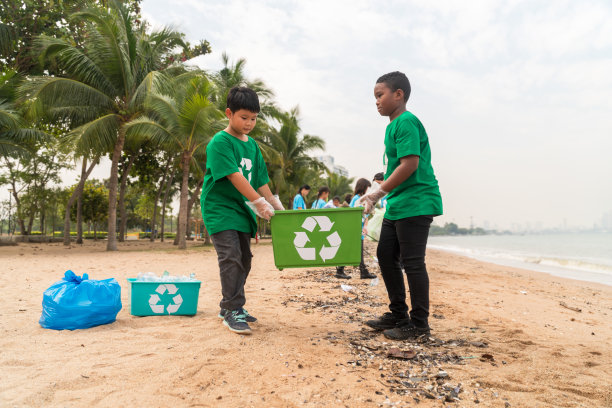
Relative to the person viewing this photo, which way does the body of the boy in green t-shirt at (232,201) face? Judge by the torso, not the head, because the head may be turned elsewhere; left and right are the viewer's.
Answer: facing the viewer and to the right of the viewer

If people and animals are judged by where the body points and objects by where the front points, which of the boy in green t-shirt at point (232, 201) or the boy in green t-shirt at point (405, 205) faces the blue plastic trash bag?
the boy in green t-shirt at point (405, 205)

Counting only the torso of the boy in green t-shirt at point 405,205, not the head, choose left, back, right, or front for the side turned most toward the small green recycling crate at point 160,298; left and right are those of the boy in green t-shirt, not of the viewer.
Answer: front

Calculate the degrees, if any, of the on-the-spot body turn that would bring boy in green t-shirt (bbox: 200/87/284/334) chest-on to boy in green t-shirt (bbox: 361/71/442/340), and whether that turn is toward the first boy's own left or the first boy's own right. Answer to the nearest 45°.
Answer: approximately 45° to the first boy's own left

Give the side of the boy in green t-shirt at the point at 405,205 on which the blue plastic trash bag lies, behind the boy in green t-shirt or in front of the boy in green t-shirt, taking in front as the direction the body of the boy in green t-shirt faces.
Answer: in front

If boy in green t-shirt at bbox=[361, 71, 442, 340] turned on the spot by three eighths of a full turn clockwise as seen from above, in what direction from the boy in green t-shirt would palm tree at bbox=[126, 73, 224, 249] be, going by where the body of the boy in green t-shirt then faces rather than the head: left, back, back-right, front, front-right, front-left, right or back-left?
left

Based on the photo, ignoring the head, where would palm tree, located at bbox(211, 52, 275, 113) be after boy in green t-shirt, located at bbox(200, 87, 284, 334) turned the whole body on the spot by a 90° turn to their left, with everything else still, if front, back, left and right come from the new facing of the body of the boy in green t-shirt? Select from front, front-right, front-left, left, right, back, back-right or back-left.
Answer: front-left

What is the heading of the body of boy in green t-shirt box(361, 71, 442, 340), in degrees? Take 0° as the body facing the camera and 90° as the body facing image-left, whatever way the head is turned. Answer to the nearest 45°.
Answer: approximately 90°

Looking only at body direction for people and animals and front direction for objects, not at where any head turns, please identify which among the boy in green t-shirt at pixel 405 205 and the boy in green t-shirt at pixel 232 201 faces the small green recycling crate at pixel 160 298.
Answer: the boy in green t-shirt at pixel 405 205

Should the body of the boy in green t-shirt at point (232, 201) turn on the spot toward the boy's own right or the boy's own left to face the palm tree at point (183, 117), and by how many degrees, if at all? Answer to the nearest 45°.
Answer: approximately 135° to the boy's own left

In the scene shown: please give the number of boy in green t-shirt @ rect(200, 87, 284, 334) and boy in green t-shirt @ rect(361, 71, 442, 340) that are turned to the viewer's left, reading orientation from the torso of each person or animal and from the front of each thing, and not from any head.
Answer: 1

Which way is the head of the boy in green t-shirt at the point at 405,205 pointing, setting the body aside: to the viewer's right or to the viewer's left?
to the viewer's left

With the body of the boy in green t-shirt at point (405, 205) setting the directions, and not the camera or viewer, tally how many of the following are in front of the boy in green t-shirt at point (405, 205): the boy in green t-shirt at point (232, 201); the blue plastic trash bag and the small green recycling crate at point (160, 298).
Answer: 3

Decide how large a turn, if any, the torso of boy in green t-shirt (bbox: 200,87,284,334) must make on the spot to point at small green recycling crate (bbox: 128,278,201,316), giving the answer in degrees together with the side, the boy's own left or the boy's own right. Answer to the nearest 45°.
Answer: approximately 180°

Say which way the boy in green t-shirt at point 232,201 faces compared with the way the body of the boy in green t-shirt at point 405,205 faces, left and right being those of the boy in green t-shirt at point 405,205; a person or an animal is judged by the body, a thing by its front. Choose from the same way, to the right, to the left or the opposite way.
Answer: the opposite way

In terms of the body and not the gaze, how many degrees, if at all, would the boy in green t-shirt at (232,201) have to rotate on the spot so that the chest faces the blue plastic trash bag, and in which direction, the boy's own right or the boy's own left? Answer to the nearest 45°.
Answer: approximately 135° to the boy's own right

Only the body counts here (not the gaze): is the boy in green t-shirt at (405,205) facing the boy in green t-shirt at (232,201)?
yes

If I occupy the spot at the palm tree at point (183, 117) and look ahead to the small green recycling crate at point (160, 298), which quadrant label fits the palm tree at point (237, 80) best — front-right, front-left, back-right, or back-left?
back-left
